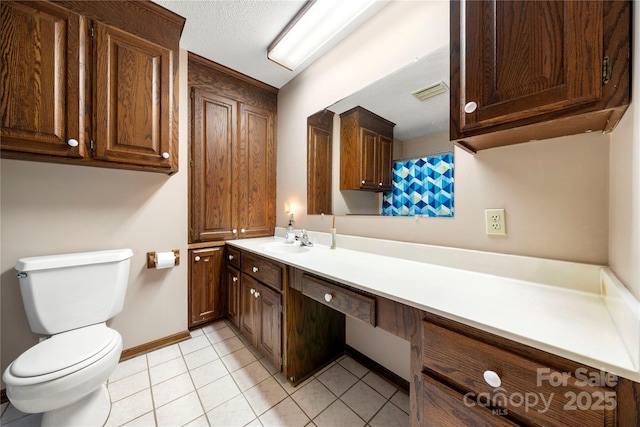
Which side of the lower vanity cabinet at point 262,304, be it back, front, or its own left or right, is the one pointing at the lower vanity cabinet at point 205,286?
right

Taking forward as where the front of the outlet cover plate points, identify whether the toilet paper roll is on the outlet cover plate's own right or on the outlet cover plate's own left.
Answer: on the outlet cover plate's own right

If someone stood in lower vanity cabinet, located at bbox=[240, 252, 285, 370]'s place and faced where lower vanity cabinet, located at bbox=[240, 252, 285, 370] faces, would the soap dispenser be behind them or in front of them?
behind

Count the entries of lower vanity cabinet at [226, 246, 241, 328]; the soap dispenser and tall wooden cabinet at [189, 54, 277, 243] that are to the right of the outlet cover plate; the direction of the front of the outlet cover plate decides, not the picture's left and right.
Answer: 3

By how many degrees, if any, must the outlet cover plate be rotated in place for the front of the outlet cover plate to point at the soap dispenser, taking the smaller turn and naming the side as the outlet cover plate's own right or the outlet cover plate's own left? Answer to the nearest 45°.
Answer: approximately 90° to the outlet cover plate's own right

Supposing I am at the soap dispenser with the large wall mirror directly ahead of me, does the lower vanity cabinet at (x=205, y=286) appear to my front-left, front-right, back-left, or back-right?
back-right

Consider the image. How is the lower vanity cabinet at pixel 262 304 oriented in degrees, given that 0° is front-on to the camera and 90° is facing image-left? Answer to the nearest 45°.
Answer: approximately 45°
